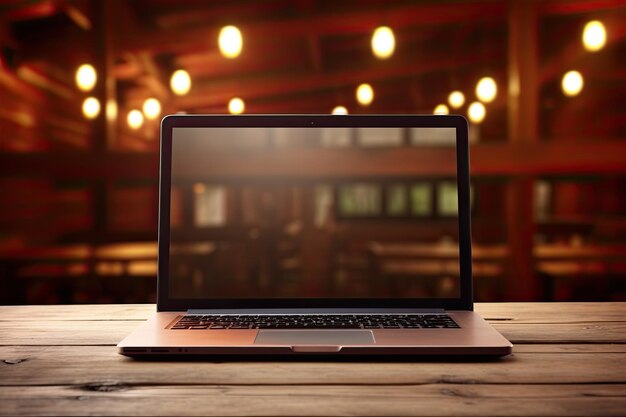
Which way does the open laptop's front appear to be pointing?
toward the camera

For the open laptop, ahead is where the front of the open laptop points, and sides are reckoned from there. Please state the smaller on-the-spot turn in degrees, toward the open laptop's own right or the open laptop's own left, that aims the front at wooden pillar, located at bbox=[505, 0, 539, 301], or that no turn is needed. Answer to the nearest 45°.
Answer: approximately 135° to the open laptop's own left

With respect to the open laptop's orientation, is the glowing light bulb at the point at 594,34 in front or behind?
behind

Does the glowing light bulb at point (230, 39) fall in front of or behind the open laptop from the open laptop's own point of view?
behind

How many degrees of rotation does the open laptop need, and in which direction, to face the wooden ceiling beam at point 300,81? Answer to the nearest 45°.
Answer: approximately 180°

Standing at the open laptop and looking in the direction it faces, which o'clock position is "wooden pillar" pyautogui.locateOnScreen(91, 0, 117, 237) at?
The wooden pillar is roughly at 5 o'clock from the open laptop.

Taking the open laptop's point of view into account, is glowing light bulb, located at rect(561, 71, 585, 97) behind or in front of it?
behind

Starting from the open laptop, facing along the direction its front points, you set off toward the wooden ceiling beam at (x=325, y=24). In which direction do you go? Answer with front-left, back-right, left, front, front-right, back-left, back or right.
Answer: back

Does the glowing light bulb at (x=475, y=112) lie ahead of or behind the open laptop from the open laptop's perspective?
behind

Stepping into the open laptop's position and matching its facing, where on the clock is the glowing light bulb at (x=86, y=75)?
The glowing light bulb is roughly at 5 o'clock from the open laptop.
